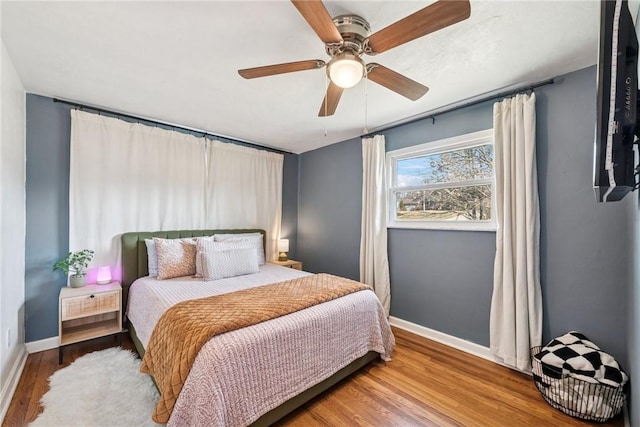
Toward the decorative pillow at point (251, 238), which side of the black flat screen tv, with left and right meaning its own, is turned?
front

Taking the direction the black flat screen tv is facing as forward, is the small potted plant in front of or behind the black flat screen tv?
in front

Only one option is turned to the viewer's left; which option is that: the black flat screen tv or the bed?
the black flat screen tv

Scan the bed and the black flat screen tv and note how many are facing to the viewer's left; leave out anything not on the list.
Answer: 1

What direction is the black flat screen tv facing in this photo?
to the viewer's left

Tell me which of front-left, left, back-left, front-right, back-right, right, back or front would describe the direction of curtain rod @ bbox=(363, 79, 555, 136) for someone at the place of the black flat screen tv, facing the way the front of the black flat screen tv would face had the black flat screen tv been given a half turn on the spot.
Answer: back-left

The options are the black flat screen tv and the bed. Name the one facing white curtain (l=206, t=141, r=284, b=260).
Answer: the black flat screen tv

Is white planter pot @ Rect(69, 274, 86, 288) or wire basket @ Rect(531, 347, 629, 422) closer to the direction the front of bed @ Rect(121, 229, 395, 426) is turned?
the wire basket

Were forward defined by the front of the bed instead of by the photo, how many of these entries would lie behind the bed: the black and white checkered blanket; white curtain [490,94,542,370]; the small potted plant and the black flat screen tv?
1

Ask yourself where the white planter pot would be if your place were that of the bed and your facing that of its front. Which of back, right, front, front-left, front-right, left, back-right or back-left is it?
back

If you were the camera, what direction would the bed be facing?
facing the viewer and to the right of the viewer
